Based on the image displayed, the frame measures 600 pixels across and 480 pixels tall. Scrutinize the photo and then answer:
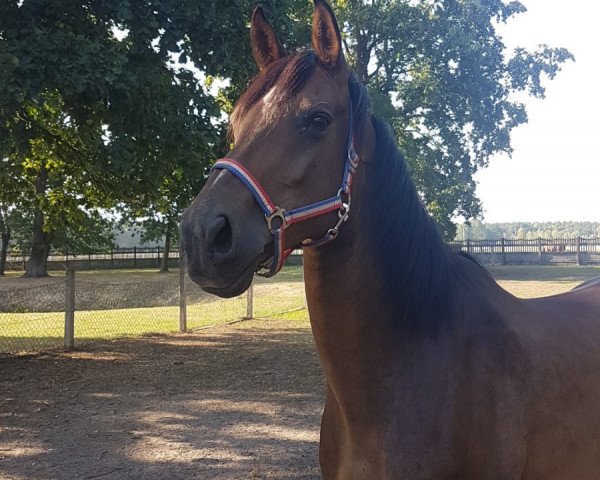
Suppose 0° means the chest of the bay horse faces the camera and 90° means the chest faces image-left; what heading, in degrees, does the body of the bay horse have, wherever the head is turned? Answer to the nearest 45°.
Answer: approximately 45°

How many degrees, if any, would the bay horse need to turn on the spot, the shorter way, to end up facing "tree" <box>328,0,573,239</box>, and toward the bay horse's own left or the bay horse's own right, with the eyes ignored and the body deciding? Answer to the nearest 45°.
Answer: approximately 135° to the bay horse's own right

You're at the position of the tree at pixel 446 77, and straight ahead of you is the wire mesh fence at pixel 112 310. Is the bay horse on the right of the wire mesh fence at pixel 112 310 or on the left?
left

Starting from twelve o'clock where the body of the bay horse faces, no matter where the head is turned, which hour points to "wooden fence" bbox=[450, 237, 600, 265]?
The wooden fence is roughly at 5 o'clock from the bay horse.
